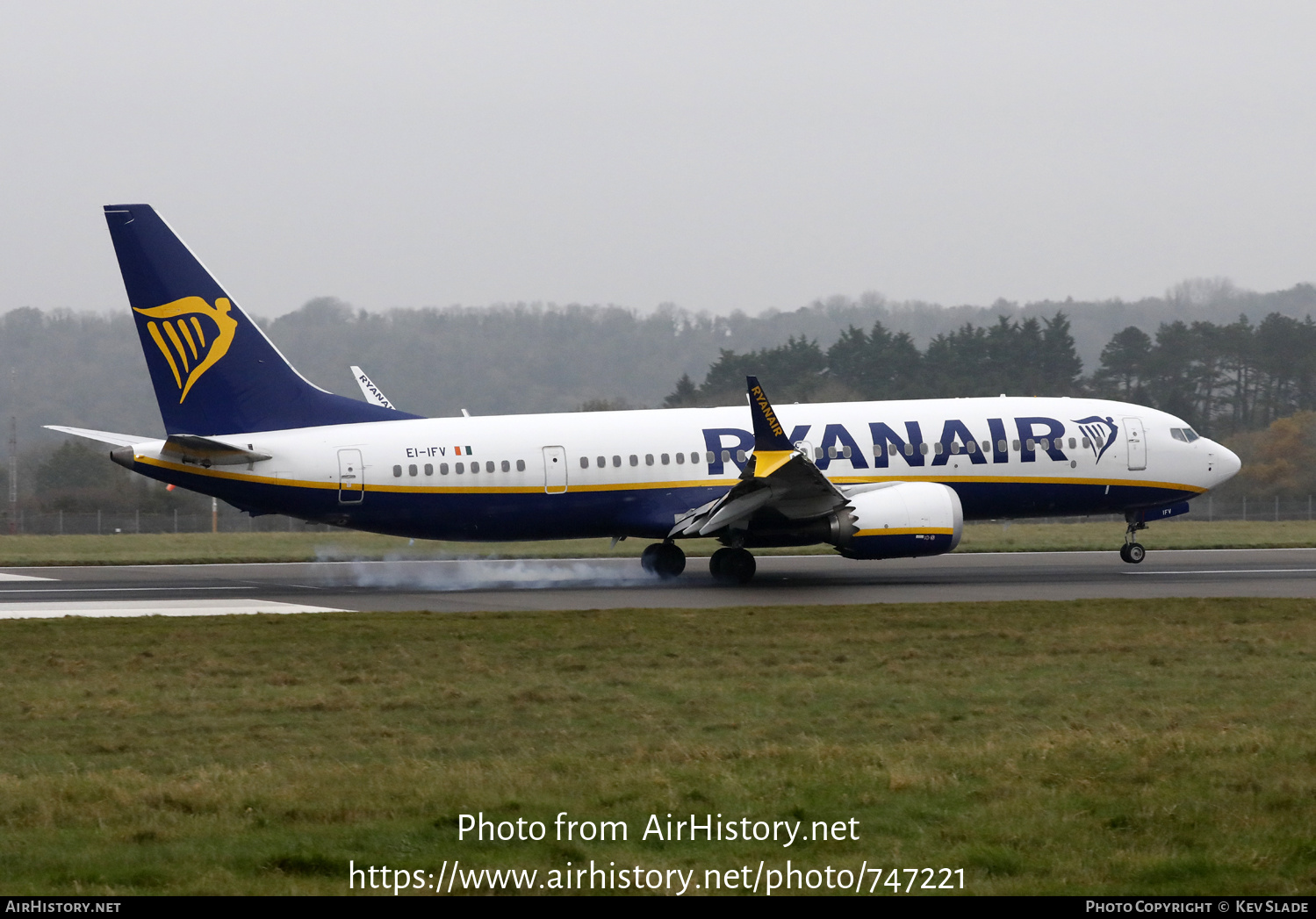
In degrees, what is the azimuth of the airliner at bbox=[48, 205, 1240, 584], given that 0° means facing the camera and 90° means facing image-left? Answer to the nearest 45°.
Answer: approximately 270°
